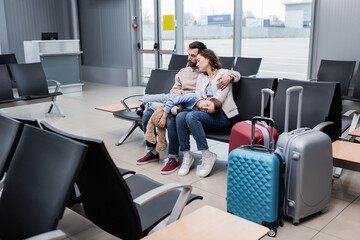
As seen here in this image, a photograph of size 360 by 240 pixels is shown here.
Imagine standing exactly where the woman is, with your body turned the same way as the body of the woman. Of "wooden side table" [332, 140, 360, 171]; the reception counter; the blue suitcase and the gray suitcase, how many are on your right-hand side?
1

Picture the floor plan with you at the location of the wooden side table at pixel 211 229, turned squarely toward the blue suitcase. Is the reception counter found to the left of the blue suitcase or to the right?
left

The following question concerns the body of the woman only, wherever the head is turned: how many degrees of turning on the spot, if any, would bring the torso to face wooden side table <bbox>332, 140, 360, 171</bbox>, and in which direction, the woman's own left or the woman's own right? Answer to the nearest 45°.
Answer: approximately 90° to the woman's own left

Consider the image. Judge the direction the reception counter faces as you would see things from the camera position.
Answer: facing the viewer

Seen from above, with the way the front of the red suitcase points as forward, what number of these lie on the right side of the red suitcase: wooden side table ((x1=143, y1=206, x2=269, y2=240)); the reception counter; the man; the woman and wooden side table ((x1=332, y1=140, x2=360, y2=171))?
3

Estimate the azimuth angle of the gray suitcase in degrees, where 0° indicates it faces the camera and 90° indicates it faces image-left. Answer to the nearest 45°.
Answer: approximately 315°

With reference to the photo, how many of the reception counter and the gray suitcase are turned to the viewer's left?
0

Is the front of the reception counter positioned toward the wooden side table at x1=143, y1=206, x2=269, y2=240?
yes

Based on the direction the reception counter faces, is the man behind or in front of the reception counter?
in front
